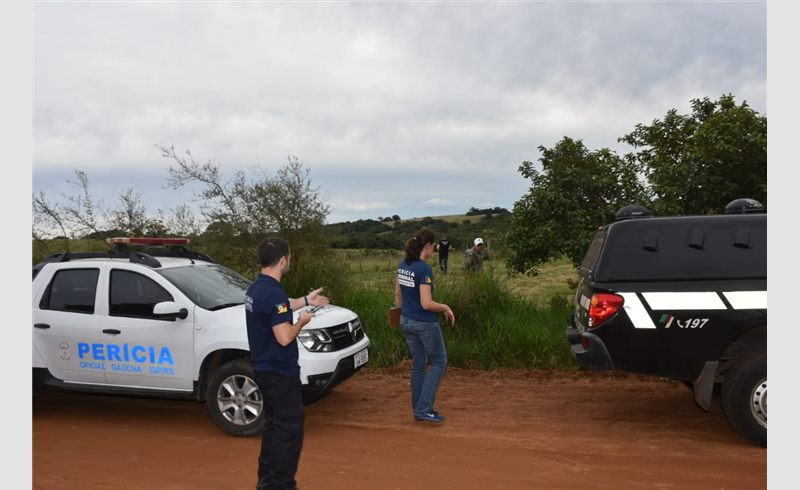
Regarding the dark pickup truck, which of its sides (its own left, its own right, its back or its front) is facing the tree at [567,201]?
left

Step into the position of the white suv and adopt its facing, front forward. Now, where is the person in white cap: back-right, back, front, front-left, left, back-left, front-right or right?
left

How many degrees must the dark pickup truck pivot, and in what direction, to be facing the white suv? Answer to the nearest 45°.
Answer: approximately 180°

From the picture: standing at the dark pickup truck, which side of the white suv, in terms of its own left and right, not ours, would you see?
front

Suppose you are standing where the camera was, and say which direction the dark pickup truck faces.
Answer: facing to the right of the viewer

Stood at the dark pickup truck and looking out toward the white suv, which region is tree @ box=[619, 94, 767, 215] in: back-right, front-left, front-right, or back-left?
back-right

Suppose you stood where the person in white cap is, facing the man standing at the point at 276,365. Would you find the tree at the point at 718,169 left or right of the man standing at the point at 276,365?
left

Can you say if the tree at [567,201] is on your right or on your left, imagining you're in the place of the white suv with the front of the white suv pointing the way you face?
on your left

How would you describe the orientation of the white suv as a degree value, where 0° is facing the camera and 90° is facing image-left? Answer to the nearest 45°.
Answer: approximately 315°
